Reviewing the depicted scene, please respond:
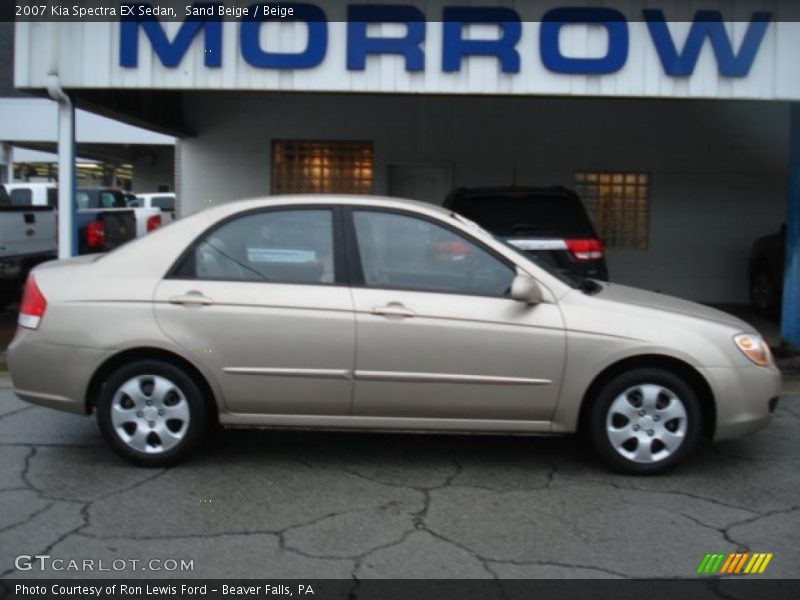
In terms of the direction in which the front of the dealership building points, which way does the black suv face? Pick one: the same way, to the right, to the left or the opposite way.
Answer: the opposite way

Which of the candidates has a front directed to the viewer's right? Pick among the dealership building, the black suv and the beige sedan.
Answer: the beige sedan

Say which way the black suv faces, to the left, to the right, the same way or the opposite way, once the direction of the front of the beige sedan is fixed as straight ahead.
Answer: to the left

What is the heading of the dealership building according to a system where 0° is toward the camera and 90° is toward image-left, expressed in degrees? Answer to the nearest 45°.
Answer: approximately 0°

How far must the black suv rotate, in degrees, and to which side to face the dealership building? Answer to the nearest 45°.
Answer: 0° — it already faces it

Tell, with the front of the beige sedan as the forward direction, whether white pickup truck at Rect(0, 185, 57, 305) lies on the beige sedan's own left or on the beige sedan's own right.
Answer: on the beige sedan's own left

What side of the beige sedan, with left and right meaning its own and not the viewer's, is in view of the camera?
right

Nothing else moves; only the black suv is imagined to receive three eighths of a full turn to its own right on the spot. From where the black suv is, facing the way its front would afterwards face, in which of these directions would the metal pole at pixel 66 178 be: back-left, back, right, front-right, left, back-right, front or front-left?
back-right

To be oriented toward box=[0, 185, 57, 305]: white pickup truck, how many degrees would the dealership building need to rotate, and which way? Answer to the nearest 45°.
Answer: approximately 45° to its right

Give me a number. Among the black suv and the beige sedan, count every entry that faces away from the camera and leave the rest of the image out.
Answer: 1

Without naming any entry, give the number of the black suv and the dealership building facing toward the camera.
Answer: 1

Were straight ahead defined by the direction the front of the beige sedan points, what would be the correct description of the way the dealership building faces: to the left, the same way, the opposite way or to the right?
to the right

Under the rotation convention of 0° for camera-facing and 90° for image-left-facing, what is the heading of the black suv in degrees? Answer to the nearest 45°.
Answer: approximately 180°
